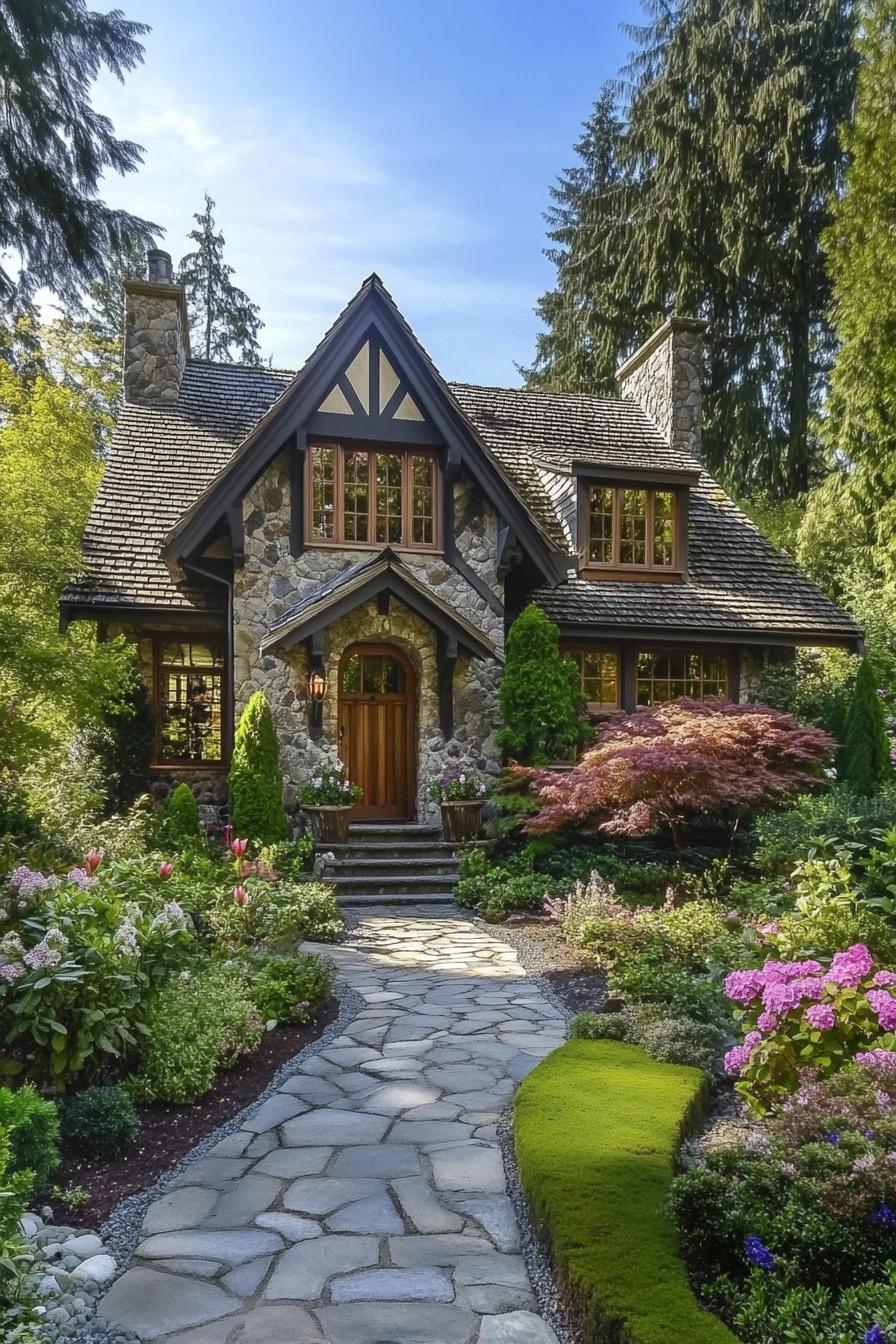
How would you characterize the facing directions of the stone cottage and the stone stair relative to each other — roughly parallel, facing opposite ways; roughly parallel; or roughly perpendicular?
roughly parallel

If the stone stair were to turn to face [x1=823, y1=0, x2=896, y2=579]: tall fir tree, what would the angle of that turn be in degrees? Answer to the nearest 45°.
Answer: approximately 135° to its left

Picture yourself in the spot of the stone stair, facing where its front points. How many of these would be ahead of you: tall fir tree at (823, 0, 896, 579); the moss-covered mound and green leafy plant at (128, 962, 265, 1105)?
2

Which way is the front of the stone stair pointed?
toward the camera

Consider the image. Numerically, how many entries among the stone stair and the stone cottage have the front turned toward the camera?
2

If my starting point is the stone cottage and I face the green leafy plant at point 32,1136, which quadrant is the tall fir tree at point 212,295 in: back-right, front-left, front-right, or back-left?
back-right

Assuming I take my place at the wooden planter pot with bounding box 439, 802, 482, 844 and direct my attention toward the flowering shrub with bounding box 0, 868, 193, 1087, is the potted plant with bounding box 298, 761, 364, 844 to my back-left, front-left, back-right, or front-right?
front-right

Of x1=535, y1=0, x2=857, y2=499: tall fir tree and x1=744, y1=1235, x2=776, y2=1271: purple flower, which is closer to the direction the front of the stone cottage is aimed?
the purple flower

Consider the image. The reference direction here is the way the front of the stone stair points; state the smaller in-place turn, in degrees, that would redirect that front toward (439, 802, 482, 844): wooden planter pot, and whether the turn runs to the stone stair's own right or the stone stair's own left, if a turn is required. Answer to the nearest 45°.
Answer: approximately 135° to the stone stair's own left

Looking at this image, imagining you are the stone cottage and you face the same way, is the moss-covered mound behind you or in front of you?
in front

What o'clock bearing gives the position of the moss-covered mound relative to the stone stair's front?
The moss-covered mound is roughly at 12 o'clock from the stone stair.

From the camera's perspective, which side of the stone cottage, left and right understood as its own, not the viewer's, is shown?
front

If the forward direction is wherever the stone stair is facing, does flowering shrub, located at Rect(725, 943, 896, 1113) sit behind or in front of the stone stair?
in front

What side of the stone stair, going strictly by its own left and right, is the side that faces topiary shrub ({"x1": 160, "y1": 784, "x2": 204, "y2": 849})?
right

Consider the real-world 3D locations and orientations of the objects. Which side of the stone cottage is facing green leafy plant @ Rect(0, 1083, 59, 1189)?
front
